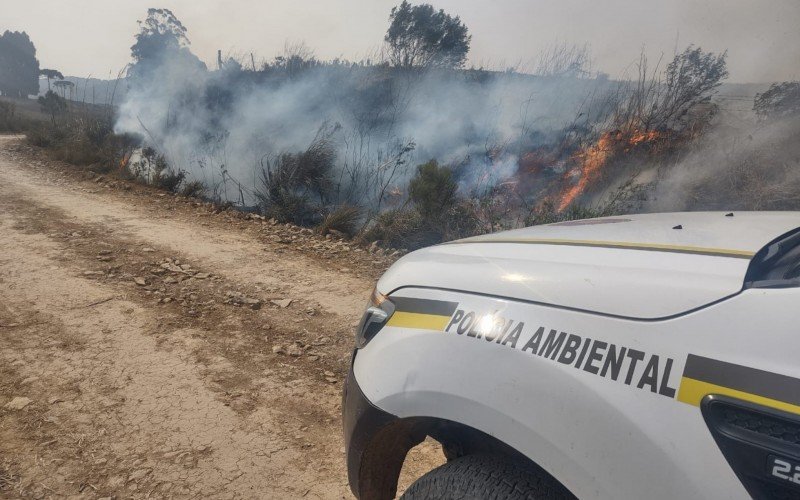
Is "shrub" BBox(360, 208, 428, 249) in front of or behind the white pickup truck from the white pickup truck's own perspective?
in front

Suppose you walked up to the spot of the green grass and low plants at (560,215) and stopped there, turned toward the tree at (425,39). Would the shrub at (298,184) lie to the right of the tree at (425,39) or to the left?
left

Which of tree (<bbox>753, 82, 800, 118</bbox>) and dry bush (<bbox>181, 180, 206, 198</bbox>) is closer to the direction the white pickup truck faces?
the dry bush

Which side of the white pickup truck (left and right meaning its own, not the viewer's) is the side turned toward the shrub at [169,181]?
front

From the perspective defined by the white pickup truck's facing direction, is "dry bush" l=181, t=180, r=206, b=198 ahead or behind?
ahead

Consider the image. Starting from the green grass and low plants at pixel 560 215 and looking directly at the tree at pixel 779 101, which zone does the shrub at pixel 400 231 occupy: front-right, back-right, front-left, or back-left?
back-left

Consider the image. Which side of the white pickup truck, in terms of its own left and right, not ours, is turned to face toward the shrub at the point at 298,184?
front

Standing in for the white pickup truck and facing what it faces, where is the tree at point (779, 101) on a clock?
The tree is roughly at 2 o'clock from the white pickup truck.

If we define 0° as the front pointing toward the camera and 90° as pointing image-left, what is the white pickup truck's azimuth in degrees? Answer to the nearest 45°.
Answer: approximately 135°
